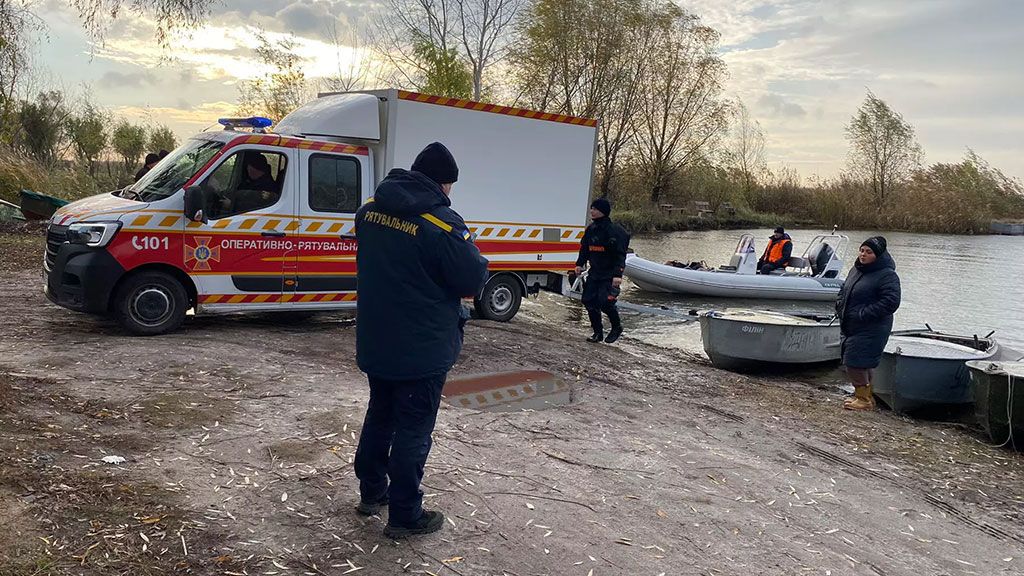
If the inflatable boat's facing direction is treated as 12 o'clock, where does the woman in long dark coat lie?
The woman in long dark coat is roughly at 9 o'clock from the inflatable boat.

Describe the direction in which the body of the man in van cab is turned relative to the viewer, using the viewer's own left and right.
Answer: facing the viewer and to the left of the viewer

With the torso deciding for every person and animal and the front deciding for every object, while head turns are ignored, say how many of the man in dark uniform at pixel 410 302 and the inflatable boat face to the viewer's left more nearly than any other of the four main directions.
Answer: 1

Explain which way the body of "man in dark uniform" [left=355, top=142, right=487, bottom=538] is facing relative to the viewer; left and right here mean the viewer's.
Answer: facing away from the viewer and to the right of the viewer

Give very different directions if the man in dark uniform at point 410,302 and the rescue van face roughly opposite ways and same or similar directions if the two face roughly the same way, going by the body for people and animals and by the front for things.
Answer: very different directions

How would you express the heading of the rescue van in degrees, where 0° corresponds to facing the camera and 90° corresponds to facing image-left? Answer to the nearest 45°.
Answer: approximately 45°

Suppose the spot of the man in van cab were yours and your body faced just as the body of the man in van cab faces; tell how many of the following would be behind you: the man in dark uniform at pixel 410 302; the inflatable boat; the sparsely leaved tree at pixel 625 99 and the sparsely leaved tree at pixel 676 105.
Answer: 3

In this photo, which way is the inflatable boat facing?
to the viewer's left

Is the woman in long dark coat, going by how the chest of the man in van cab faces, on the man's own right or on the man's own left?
on the man's own left
